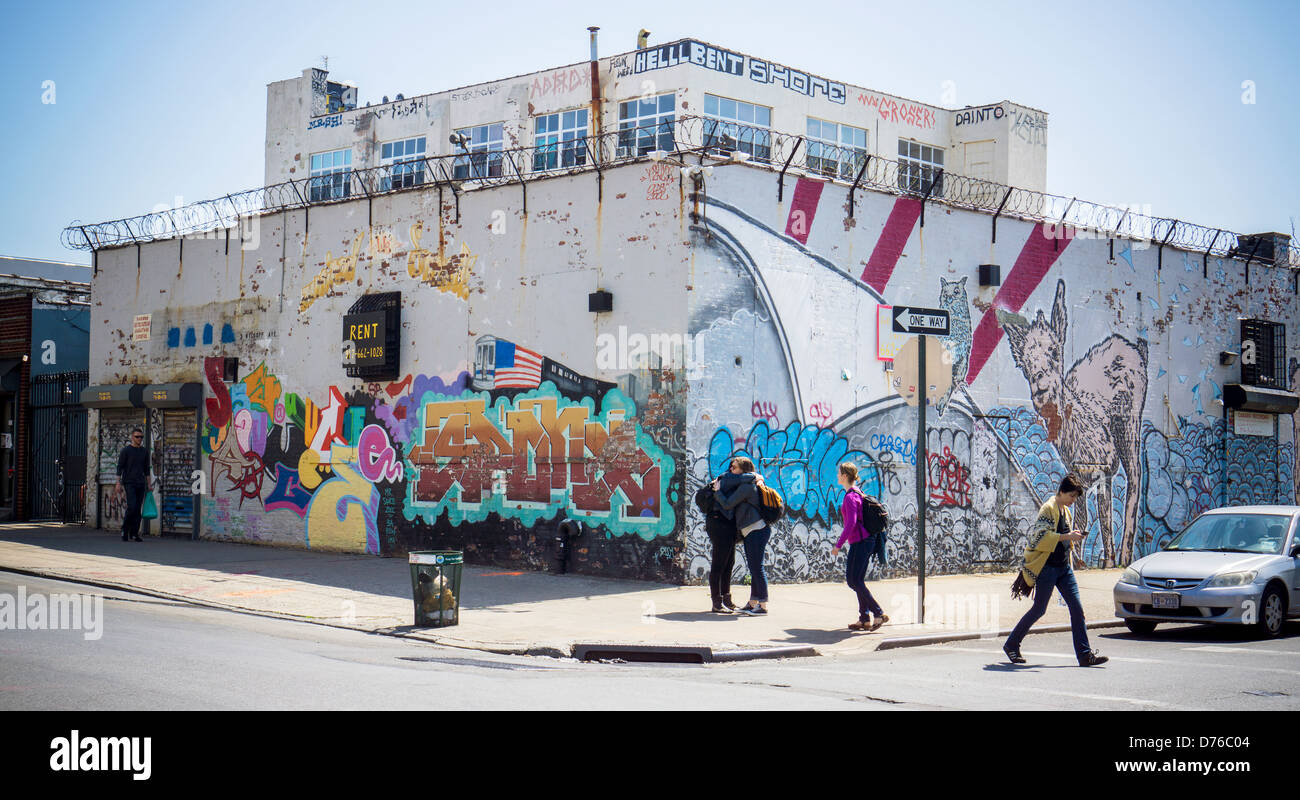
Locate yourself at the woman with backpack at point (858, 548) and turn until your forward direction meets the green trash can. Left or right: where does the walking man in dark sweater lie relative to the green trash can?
right

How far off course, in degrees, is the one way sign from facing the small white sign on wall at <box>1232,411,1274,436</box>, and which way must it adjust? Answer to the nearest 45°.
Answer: approximately 90° to its left

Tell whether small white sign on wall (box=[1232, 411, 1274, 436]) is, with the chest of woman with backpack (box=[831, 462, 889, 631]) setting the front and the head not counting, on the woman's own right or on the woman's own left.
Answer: on the woman's own right

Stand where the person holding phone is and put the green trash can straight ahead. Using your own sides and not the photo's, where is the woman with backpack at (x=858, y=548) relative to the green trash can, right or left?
right

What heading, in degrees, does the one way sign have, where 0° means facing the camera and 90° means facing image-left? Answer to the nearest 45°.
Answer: approximately 315°

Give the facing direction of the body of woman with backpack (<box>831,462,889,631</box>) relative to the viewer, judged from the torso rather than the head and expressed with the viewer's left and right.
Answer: facing to the left of the viewer

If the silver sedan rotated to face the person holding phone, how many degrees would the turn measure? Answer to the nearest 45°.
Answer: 0° — it already faces them
